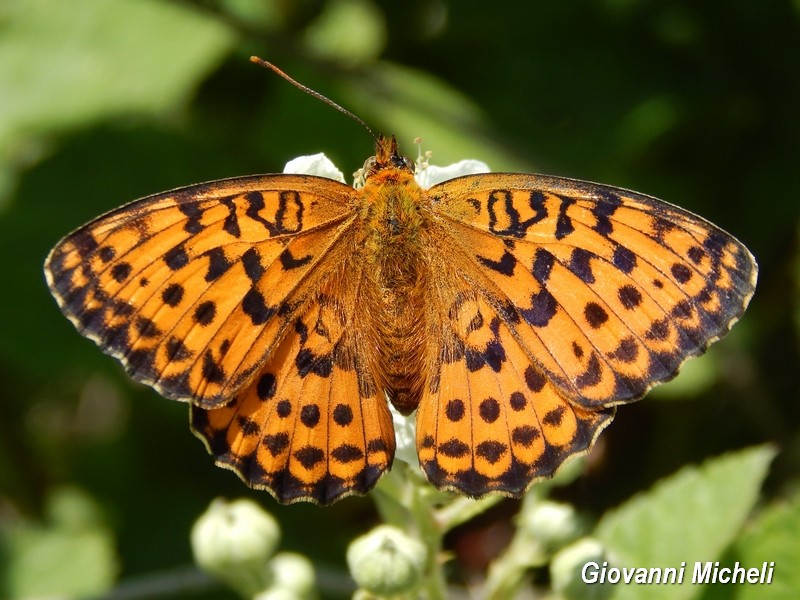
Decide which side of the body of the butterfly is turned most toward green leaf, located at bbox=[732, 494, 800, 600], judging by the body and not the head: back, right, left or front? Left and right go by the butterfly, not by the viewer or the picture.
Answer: right

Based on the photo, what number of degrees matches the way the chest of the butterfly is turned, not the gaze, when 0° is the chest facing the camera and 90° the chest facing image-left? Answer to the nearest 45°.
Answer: approximately 180°

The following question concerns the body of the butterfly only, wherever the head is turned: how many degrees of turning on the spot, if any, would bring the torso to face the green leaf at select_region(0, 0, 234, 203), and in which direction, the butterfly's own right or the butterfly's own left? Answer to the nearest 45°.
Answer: approximately 45° to the butterfly's own left
